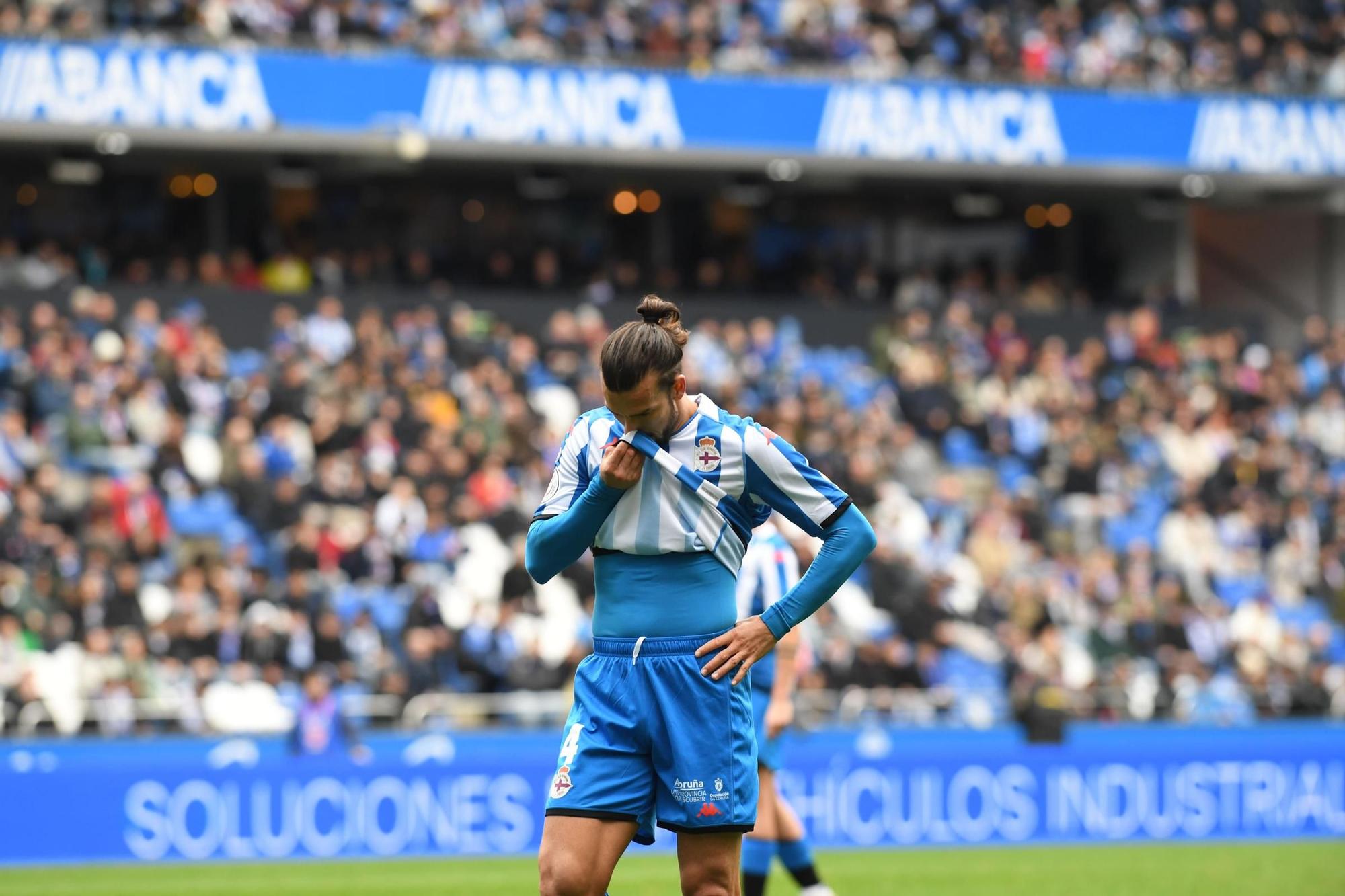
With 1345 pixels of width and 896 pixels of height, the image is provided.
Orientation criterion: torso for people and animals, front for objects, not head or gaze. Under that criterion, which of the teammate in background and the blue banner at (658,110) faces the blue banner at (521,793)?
the blue banner at (658,110)

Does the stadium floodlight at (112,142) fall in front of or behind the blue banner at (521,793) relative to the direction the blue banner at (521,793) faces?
behind

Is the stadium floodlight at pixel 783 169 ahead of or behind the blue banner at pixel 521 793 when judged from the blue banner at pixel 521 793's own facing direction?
behind

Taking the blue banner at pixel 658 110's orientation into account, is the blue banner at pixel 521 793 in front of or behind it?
in front

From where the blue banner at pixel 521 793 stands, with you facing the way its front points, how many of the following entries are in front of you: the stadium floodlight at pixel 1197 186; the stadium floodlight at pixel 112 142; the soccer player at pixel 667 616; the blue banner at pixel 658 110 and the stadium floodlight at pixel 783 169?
1

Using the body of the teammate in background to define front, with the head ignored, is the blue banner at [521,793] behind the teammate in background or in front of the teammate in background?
behind

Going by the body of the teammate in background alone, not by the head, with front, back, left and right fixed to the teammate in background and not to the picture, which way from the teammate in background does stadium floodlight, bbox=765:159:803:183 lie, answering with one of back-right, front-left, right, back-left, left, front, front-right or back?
back-left

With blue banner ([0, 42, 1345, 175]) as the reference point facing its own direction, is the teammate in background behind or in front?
in front

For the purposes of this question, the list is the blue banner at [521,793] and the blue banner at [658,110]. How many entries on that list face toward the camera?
2
